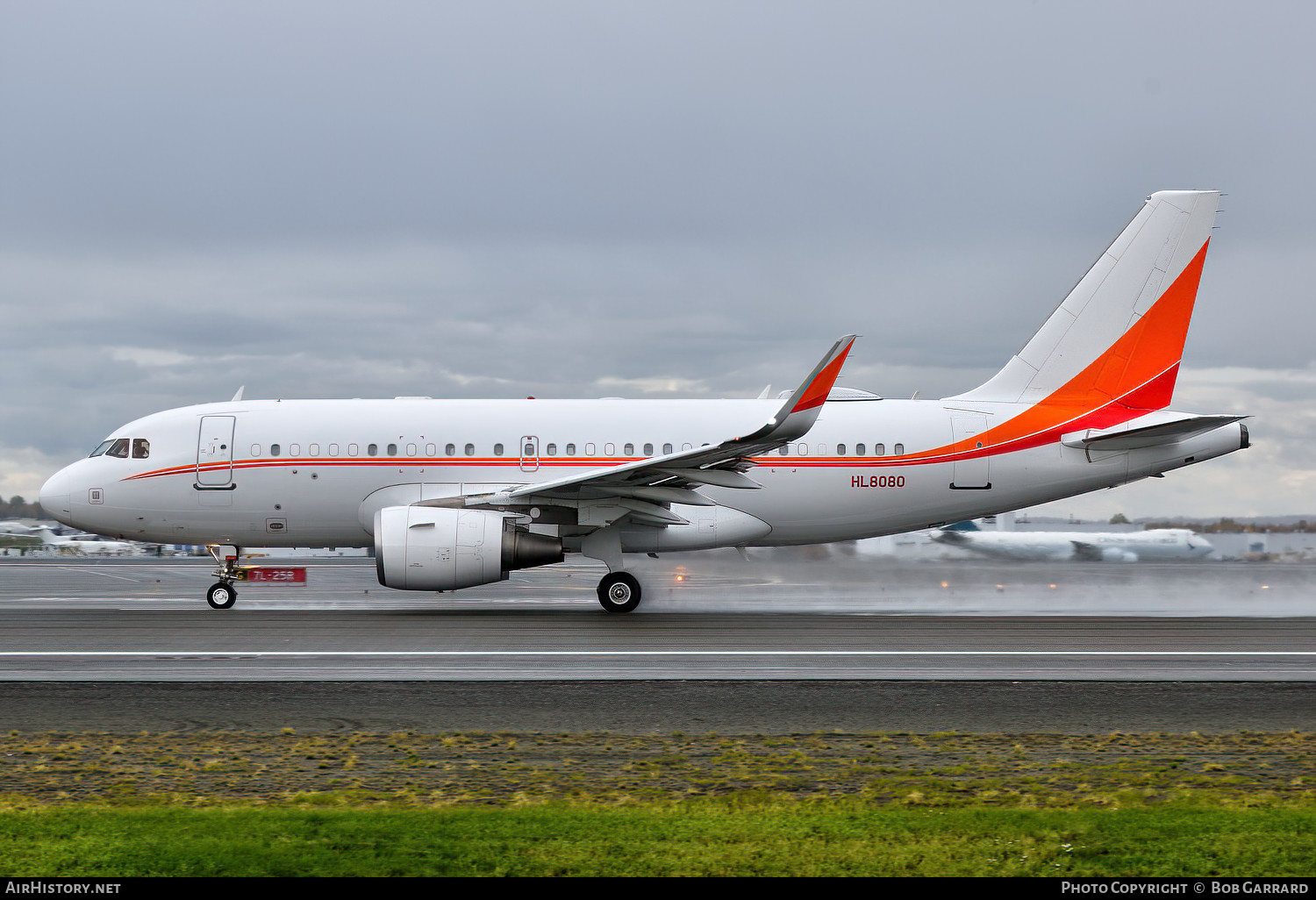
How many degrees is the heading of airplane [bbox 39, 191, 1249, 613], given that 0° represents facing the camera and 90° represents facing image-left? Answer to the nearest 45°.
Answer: approximately 90°
